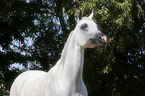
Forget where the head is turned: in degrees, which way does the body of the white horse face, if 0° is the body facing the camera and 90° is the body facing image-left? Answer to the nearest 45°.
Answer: approximately 315°
